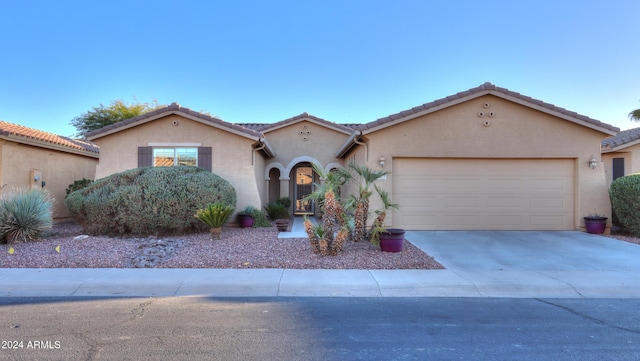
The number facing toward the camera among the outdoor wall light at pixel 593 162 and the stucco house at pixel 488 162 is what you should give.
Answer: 2

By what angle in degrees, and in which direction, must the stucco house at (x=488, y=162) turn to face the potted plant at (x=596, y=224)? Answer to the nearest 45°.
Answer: approximately 90° to its left

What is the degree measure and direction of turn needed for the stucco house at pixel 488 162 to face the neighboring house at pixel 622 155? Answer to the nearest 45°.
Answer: approximately 135° to its left

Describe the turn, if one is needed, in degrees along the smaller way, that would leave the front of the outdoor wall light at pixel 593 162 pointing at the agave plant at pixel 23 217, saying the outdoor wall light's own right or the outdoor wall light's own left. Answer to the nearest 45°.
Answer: approximately 45° to the outdoor wall light's own right

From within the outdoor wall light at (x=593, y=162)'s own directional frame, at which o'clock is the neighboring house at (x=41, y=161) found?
The neighboring house is roughly at 2 o'clock from the outdoor wall light.

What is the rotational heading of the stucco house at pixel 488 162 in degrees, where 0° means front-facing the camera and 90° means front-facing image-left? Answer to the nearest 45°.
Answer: approximately 0°

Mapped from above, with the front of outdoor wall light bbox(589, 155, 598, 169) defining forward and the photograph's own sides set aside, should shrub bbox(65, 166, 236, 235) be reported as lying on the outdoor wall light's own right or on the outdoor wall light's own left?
on the outdoor wall light's own right
